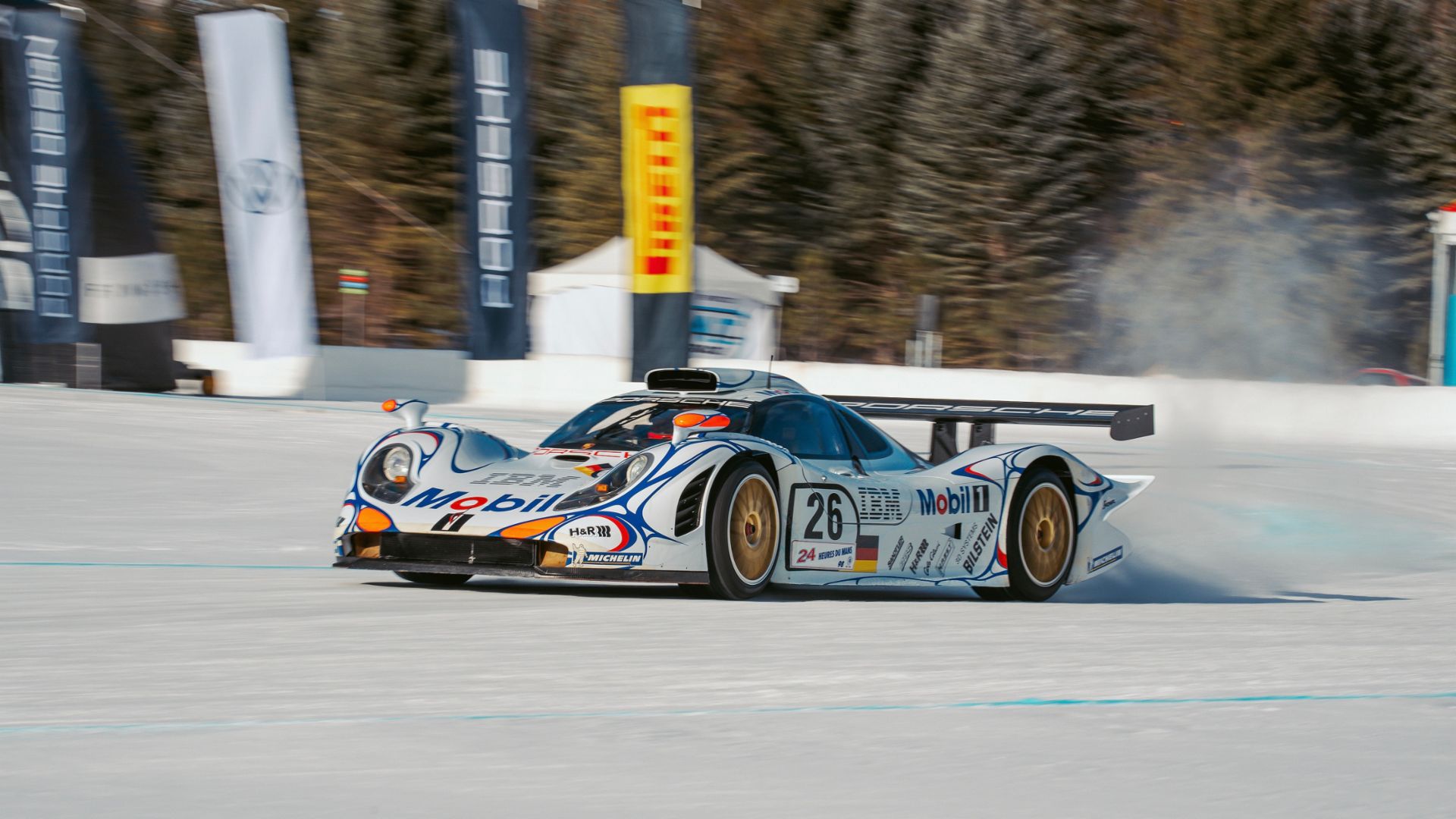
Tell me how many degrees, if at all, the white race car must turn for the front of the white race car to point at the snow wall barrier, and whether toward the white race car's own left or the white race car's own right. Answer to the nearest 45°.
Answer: approximately 135° to the white race car's own right

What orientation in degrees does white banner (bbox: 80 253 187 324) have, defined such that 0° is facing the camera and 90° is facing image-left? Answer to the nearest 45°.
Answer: approximately 0°

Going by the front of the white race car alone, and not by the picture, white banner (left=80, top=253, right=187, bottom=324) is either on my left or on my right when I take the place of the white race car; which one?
on my right

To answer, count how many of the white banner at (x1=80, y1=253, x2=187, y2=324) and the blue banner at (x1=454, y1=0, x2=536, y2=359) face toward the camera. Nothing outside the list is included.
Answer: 2

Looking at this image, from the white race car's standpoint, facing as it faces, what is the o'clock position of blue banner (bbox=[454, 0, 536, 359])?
The blue banner is roughly at 4 o'clock from the white race car.

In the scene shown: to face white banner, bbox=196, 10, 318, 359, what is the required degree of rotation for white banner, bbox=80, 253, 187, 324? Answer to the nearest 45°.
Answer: approximately 45° to its left

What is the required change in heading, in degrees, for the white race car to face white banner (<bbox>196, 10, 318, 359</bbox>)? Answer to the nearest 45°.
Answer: approximately 90° to its right

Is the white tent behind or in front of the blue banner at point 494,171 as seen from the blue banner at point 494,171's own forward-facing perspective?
behind

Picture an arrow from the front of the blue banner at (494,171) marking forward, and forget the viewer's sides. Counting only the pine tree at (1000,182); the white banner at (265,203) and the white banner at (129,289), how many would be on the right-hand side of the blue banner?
2
